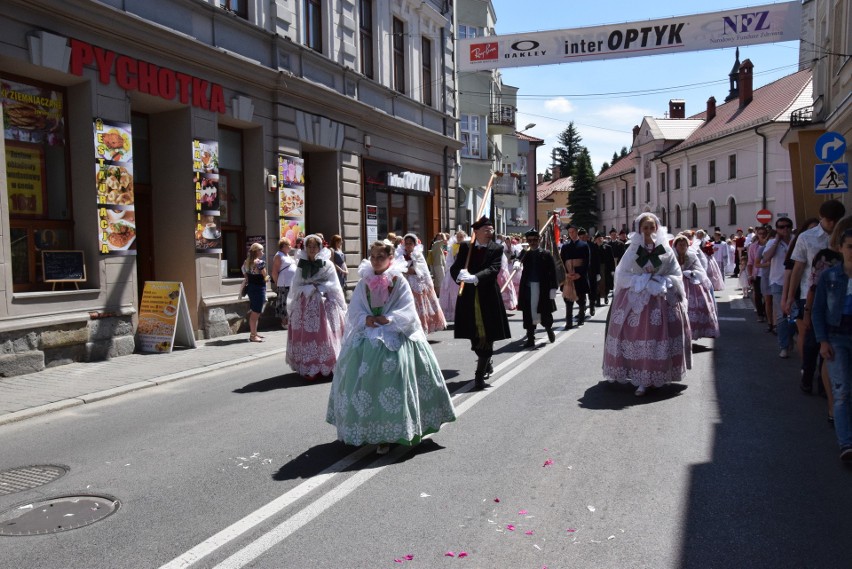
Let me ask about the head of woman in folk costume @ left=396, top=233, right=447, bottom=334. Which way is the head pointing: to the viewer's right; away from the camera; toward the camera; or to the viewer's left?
toward the camera

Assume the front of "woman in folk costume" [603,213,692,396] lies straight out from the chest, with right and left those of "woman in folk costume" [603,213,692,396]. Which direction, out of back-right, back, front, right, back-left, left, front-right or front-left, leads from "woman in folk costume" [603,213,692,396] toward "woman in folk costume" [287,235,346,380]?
right

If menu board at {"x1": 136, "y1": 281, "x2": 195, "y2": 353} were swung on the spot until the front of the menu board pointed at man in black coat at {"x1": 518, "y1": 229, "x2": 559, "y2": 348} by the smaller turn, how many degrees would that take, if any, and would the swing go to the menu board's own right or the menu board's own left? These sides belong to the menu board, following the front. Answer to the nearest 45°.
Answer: approximately 135° to the menu board's own left

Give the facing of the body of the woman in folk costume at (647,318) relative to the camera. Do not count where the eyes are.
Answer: toward the camera

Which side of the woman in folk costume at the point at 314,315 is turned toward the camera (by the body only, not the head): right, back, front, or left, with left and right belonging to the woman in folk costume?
front

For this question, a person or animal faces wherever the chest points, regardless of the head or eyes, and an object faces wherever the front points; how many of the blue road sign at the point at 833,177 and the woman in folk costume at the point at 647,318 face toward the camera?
2

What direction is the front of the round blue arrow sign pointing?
toward the camera

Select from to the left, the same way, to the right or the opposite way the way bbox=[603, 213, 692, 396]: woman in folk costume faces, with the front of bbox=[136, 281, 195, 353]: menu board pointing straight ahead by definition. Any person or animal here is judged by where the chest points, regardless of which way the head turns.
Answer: the same way

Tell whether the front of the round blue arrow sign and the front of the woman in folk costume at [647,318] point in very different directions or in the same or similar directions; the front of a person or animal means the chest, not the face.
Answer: same or similar directions

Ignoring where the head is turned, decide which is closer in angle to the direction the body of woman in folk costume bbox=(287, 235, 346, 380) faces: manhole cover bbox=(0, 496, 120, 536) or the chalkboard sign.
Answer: the manhole cover

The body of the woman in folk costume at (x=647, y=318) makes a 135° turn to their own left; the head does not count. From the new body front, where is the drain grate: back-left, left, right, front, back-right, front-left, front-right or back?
back

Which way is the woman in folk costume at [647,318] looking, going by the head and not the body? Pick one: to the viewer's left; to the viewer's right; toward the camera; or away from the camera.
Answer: toward the camera

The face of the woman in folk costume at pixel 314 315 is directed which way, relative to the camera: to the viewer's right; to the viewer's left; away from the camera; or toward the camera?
toward the camera

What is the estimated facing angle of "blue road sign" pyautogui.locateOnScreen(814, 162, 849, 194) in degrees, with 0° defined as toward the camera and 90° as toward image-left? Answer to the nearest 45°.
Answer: approximately 0°
